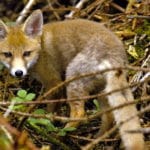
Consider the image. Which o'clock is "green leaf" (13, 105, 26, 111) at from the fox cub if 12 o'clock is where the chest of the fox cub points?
The green leaf is roughly at 10 o'clock from the fox cub.

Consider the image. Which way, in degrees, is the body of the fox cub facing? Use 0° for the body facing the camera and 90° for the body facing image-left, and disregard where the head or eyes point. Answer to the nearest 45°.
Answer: approximately 90°
